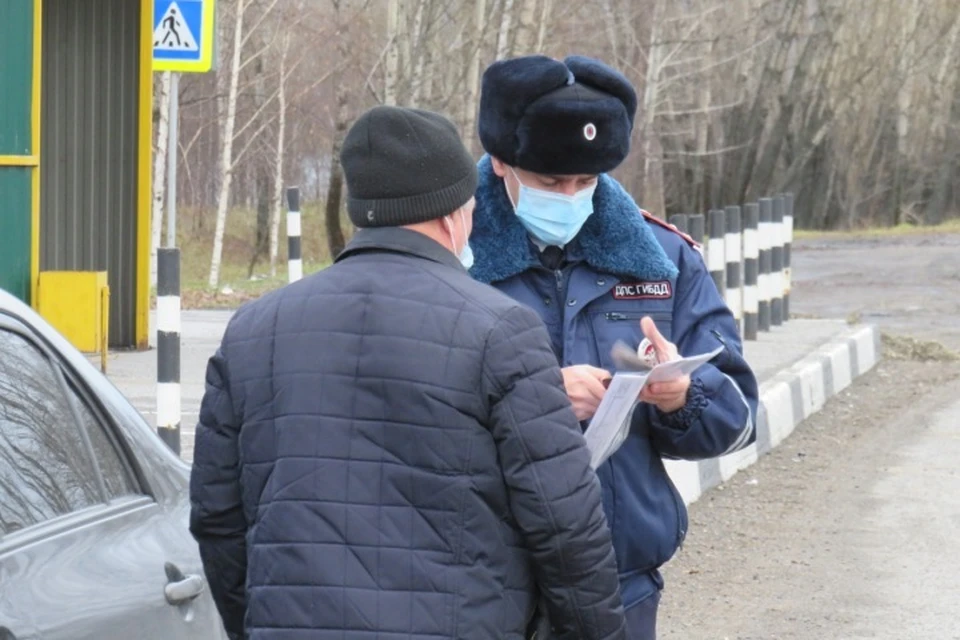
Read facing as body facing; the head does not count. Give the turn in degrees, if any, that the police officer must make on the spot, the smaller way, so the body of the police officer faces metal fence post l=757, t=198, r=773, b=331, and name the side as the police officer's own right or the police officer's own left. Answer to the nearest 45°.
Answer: approximately 180°

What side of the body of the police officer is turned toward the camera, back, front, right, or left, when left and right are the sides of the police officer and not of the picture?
front

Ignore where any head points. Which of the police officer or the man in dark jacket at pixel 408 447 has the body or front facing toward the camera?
the police officer

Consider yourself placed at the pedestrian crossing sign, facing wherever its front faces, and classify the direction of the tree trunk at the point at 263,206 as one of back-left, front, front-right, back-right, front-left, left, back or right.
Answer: back

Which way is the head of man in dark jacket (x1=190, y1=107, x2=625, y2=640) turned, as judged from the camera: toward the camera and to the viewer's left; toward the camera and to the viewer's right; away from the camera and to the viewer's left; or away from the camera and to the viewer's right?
away from the camera and to the viewer's right

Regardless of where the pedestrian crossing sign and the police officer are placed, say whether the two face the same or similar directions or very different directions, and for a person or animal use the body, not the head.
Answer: same or similar directions

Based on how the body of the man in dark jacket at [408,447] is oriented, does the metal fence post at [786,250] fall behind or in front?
in front

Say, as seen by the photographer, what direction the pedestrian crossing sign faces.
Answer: facing the viewer

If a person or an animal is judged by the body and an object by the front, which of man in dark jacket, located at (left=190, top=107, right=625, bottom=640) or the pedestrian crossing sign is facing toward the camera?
the pedestrian crossing sign

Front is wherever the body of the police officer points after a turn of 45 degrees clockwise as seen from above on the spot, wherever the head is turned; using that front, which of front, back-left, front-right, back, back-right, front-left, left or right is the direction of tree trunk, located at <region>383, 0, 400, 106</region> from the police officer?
back-right
